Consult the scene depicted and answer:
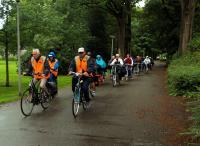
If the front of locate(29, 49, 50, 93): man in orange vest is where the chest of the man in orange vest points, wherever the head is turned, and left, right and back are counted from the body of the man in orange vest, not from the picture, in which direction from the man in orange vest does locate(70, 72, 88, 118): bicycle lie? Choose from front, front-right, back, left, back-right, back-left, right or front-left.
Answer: left

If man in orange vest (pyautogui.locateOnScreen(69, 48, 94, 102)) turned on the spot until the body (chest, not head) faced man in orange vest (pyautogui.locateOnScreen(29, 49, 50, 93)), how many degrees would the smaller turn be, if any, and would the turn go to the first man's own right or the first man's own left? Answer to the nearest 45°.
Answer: approximately 90° to the first man's own right

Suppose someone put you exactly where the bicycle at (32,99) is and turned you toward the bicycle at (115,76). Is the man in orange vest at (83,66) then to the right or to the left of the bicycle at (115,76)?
right

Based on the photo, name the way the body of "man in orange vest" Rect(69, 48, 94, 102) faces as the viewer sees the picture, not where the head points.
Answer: toward the camera

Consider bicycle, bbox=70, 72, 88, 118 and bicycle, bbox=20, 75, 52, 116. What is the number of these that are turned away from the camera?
0

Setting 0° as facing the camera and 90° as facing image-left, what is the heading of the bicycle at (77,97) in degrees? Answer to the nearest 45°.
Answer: approximately 45°

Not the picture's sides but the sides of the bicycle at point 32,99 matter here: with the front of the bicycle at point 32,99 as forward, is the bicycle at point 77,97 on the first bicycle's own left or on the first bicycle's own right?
on the first bicycle's own left

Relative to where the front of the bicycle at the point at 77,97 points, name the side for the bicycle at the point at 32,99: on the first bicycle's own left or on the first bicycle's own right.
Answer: on the first bicycle's own right

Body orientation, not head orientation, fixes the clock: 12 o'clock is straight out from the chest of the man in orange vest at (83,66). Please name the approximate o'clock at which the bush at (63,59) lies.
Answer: The bush is roughly at 6 o'clock from the man in orange vest.

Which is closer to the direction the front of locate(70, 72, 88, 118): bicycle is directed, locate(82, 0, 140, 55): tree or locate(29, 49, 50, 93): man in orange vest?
the man in orange vest

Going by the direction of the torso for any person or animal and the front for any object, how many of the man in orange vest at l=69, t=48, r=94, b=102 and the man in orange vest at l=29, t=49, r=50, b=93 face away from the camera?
0

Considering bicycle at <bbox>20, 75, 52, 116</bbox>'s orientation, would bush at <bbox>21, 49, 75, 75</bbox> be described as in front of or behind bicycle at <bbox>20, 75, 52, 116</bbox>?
behind
